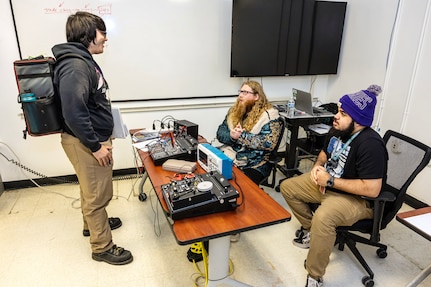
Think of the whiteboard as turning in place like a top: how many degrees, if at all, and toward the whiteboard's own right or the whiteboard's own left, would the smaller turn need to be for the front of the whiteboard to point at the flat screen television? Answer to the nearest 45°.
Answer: approximately 90° to the whiteboard's own left

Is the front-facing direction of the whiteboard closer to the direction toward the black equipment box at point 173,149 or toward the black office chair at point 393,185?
the black equipment box

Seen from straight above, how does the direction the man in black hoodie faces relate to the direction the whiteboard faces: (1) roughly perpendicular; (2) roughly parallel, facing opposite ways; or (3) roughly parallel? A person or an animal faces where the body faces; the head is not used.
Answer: roughly perpendicular

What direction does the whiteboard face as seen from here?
toward the camera

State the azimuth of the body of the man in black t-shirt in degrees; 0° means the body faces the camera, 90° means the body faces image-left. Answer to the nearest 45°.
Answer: approximately 45°

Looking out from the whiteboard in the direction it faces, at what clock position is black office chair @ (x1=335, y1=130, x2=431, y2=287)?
The black office chair is roughly at 11 o'clock from the whiteboard.

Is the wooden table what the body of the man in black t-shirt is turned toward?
yes

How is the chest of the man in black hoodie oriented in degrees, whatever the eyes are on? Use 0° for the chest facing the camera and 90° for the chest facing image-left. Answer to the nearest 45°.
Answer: approximately 270°

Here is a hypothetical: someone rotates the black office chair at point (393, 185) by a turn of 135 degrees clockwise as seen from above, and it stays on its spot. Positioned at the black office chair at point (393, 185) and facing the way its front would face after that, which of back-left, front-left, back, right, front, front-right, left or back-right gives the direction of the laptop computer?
front-left

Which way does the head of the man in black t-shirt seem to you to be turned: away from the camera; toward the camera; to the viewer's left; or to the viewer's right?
to the viewer's left

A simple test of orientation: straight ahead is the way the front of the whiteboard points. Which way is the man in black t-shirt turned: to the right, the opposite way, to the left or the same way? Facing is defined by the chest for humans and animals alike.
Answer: to the right

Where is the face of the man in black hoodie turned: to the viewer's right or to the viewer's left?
to the viewer's right

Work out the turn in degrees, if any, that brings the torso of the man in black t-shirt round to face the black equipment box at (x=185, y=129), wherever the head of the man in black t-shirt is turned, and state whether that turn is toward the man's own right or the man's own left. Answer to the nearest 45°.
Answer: approximately 45° to the man's own right

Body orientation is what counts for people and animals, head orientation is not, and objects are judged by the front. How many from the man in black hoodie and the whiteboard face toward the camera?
1

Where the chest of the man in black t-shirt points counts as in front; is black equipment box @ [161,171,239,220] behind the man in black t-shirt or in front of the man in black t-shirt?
in front

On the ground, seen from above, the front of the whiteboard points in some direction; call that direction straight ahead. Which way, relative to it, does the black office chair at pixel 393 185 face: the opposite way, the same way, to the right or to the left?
to the right
